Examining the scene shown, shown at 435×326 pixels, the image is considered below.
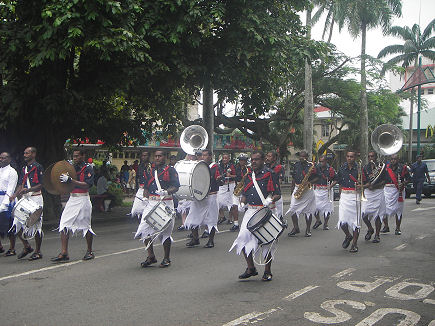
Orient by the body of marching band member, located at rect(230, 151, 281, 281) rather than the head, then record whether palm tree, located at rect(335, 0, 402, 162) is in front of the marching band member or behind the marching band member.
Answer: behind

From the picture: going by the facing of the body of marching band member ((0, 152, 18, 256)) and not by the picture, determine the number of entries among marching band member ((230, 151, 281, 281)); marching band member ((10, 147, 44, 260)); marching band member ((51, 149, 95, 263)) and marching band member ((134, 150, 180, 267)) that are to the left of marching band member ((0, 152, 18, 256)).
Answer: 4

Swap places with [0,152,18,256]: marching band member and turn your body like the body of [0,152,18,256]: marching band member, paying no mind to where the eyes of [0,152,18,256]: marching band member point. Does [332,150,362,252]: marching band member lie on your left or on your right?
on your left

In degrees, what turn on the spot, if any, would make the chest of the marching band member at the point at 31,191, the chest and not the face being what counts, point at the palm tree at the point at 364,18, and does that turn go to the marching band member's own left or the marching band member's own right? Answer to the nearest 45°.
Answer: approximately 180°

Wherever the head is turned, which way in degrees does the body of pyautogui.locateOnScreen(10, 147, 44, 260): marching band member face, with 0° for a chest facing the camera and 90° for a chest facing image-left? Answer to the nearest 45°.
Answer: approximately 45°

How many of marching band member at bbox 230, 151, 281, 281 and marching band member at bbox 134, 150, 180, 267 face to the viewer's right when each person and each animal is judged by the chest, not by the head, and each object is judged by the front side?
0

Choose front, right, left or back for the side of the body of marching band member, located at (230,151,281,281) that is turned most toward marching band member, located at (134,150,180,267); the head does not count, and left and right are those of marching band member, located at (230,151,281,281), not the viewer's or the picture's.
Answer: right

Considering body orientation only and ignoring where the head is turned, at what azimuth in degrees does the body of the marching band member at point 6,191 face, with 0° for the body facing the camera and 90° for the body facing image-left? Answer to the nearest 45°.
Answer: approximately 45°
